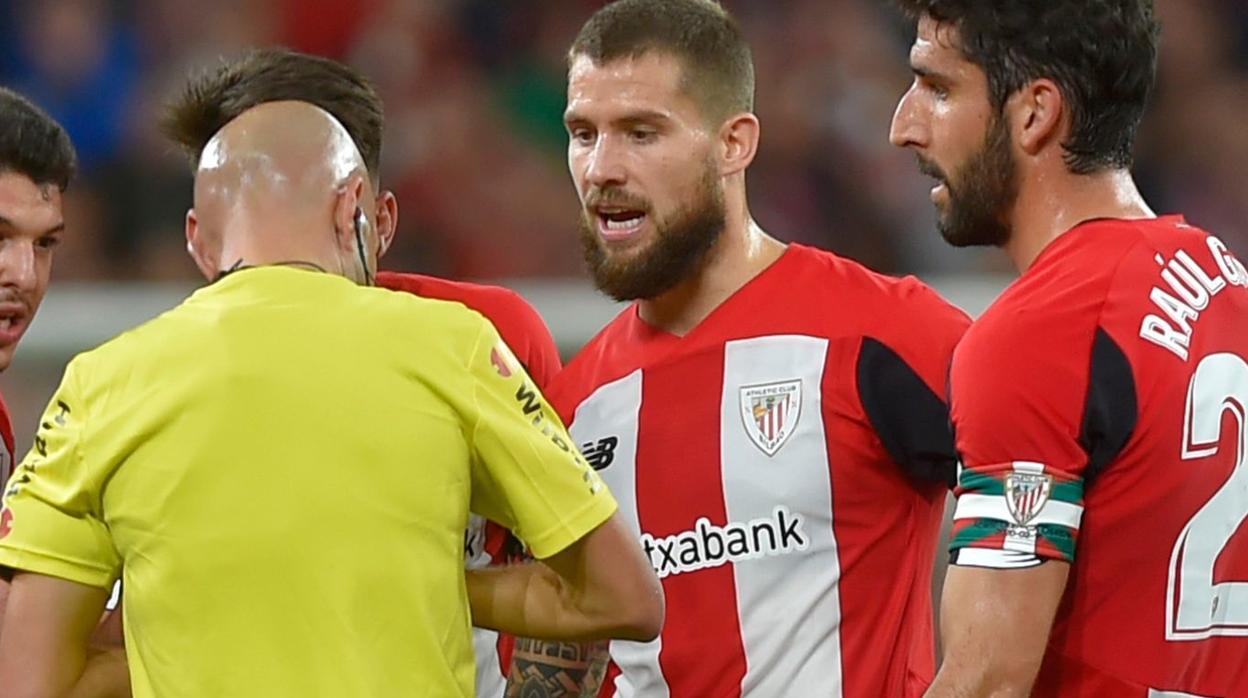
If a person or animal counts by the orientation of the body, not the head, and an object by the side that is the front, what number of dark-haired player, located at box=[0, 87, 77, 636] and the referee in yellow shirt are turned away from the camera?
1

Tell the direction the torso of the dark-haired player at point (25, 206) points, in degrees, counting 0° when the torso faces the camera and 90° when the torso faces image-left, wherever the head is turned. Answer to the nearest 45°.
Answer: approximately 315°

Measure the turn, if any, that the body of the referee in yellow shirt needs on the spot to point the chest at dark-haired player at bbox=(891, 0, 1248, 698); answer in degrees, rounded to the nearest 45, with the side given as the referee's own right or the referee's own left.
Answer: approximately 90° to the referee's own right

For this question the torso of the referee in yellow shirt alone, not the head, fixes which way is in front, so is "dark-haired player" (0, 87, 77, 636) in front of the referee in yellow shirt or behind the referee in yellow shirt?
in front

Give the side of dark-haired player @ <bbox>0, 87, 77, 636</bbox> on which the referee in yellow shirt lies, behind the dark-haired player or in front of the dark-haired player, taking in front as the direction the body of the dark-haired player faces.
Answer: in front

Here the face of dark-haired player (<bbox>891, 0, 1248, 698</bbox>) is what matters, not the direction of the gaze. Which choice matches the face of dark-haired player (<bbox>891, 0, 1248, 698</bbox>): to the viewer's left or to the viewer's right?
to the viewer's left

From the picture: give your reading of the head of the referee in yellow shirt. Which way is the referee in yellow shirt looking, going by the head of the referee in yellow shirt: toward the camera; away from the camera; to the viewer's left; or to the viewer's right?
away from the camera

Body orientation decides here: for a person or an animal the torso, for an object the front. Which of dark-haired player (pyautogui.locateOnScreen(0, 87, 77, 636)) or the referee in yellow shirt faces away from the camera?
the referee in yellow shirt

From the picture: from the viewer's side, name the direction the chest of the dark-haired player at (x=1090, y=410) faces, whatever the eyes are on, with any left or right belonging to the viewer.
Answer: facing away from the viewer and to the left of the viewer

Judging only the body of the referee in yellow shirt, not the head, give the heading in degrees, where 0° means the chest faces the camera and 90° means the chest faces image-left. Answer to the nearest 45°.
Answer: approximately 180°

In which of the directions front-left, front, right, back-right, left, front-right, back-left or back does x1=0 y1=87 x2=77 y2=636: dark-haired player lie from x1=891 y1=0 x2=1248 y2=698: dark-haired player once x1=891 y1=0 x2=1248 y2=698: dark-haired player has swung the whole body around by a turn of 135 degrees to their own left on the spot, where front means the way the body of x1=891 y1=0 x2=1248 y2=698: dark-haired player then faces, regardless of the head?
right
